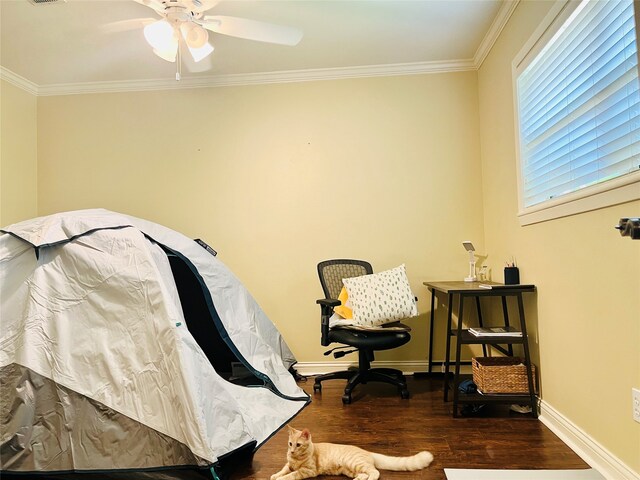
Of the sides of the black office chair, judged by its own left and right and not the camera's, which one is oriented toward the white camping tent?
right

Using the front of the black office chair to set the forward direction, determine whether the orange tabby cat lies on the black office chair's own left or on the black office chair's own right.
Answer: on the black office chair's own right

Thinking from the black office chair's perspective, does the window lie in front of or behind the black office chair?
in front

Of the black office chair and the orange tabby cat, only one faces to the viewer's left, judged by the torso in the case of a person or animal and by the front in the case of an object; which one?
the orange tabby cat

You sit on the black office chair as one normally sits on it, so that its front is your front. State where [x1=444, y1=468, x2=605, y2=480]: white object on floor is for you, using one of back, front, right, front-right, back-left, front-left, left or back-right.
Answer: front

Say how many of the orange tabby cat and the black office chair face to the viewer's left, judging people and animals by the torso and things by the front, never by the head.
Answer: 1

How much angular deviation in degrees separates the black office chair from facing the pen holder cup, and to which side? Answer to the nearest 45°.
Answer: approximately 45° to its left

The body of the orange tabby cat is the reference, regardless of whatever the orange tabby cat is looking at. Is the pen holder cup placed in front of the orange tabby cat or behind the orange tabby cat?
behind

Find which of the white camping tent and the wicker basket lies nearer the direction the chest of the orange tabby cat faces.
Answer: the white camping tent

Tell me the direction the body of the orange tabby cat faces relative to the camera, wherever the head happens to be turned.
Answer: to the viewer's left

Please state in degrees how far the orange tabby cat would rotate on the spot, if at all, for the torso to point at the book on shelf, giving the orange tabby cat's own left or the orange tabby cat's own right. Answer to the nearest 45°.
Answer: approximately 135° to the orange tabby cat's own right

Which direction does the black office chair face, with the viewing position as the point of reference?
facing the viewer and to the right of the viewer

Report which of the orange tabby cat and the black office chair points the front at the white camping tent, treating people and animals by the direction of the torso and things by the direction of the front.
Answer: the orange tabby cat

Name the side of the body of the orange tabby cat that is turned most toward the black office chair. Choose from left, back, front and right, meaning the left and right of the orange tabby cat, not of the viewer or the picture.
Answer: right
